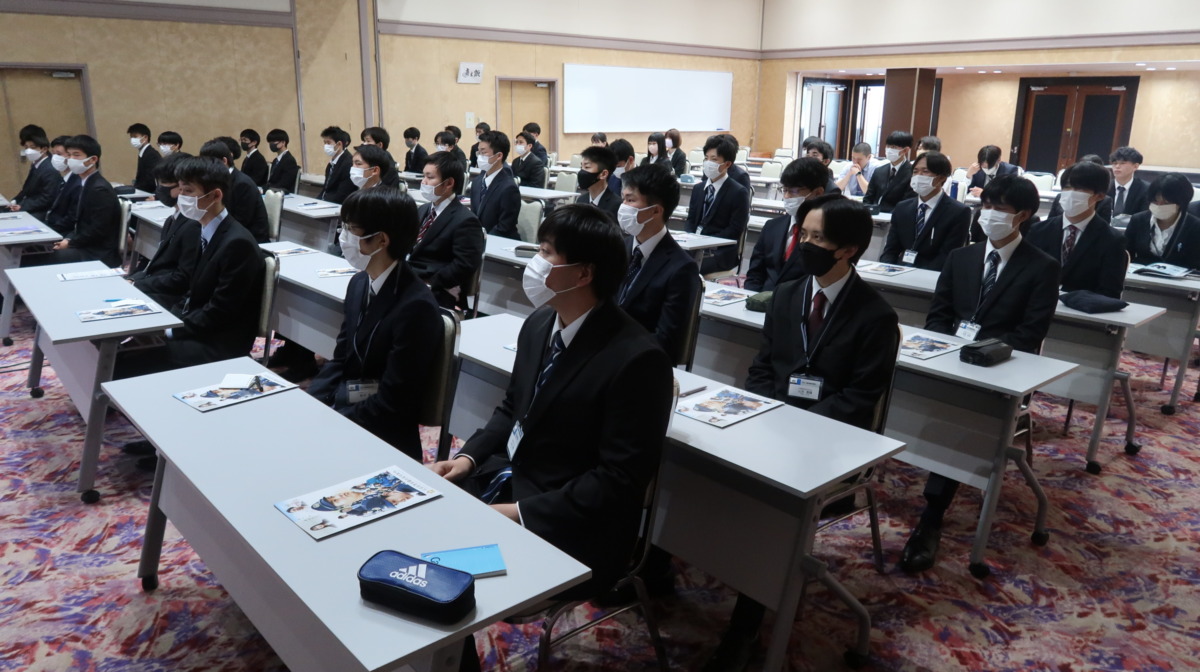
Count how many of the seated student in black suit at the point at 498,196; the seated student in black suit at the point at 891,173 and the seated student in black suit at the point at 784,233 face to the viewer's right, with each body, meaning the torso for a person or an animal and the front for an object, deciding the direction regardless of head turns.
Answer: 0

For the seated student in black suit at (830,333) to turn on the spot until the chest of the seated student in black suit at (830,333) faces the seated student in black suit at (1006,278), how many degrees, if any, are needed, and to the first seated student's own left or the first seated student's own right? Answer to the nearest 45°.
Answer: approximately 180°

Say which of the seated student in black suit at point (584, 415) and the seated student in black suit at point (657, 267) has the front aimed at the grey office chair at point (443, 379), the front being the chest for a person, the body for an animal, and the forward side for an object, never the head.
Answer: the seated student in black suit at point (657, 267)

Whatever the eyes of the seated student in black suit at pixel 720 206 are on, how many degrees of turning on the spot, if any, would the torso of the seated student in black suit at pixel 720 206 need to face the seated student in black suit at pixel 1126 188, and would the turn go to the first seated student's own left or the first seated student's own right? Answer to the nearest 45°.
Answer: approximately 135° to the first seated student's own left

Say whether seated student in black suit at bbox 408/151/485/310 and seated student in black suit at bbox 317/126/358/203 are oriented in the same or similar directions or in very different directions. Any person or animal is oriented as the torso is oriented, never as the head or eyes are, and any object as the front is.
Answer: same or similar directions

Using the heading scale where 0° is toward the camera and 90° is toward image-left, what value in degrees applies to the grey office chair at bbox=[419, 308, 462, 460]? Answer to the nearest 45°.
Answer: approximately 90°

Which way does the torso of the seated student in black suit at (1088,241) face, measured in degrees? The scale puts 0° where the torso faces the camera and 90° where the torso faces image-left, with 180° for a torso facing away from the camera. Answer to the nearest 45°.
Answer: approximately 45°

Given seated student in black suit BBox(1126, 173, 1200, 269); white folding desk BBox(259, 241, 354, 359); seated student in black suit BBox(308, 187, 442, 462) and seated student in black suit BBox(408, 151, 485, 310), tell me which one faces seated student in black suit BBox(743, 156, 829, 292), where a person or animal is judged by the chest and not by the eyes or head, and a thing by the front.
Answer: seated student in black suit BBox(1126, 173, 1200, 269)

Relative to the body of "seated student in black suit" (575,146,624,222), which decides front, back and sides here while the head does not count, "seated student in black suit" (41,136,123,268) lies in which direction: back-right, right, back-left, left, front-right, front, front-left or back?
front-right

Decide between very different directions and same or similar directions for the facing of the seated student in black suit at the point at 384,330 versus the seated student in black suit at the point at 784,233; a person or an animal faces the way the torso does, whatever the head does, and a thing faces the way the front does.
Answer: same or similar directions

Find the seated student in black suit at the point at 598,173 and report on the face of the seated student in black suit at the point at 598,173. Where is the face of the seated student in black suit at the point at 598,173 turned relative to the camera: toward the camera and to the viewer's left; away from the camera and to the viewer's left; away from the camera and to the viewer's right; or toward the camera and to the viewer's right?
toward the camera and to the viewer's left

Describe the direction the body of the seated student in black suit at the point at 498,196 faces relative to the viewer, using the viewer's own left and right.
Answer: facing the viewer and to the left of the viewer

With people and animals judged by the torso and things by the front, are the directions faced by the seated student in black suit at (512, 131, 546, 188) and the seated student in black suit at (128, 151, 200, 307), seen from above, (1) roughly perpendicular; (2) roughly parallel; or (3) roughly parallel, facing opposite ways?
roughly parallel

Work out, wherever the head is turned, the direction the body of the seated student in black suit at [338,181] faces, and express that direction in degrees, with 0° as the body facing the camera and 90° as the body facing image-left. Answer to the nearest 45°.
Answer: approximately 45°

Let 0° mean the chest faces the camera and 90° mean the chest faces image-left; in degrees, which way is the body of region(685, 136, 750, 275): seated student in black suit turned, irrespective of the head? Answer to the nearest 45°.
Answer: approximately 45°

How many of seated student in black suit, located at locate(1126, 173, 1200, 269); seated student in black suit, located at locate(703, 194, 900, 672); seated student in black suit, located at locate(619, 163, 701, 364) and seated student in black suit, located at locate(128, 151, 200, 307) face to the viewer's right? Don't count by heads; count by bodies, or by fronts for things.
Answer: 0

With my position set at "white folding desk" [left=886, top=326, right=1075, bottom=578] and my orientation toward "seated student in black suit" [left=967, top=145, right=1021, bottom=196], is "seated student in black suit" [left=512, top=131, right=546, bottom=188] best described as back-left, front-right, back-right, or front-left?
front-left

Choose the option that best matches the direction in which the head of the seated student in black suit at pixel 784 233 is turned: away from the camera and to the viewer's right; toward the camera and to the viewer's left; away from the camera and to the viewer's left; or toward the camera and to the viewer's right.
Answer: toward the camera and to the viewer's left
